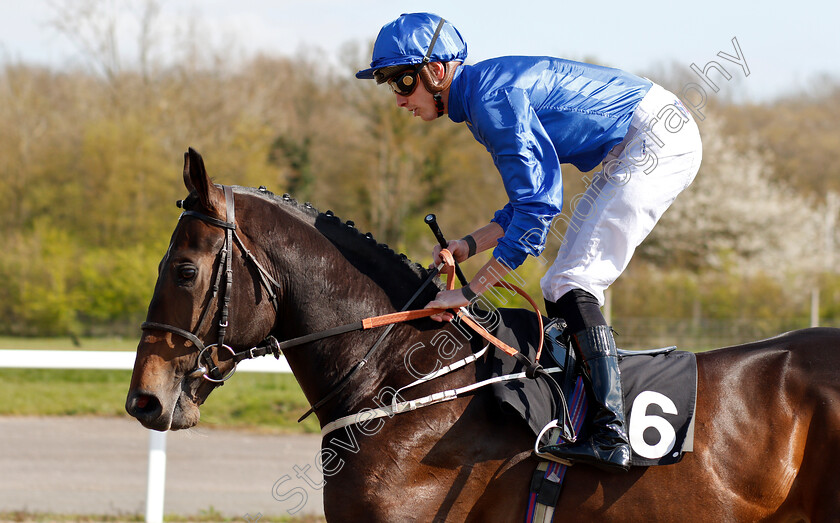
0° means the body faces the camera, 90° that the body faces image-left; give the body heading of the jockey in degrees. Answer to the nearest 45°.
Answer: approximately 90°

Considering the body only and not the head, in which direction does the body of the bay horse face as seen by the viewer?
to the viewer's left
